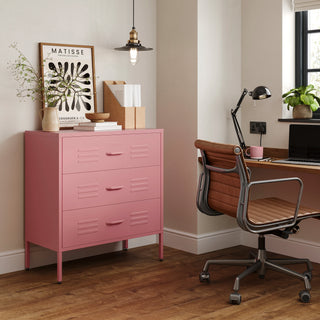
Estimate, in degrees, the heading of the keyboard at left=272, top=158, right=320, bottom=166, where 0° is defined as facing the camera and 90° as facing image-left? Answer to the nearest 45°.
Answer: approximately 45°

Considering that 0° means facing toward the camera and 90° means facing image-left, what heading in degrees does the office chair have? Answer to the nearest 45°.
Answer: approximately 225°

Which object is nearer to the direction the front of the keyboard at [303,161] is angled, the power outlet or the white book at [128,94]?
the white book

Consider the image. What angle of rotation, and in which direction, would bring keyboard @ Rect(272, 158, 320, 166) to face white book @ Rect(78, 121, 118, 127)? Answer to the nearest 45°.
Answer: approximately 45° to its right

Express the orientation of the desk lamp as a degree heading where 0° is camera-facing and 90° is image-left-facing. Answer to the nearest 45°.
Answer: approximately 270°

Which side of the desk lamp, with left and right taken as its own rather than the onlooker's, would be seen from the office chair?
right

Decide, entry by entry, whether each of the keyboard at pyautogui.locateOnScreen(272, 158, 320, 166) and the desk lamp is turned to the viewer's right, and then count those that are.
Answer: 1

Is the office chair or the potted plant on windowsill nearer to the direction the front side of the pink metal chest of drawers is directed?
the office chair
